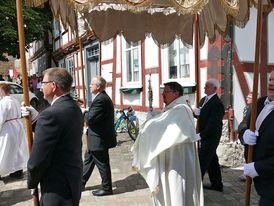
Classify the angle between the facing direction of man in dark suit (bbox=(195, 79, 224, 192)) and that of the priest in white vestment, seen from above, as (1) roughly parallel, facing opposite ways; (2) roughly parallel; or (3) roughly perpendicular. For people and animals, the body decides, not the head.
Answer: roughly parallel

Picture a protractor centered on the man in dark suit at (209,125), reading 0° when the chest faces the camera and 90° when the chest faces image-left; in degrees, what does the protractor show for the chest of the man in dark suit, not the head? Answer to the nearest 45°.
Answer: approximately 90°

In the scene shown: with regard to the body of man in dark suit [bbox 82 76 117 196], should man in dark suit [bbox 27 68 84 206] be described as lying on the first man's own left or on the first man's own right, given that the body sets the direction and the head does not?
on the first man's own left

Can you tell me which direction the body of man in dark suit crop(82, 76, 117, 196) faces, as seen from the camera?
to the viewer's left

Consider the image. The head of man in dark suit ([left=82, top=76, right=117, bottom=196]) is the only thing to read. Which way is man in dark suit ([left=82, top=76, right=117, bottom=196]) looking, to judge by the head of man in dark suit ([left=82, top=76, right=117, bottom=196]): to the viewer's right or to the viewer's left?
to the viewer's left

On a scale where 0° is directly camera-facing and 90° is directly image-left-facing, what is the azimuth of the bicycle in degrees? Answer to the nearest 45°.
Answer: approximately 315°

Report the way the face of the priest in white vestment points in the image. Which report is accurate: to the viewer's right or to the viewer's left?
to the viewer's left

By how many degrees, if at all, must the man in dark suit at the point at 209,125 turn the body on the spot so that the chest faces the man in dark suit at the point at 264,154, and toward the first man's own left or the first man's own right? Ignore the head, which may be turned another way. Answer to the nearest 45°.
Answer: approximately 90° to the first man's own left
